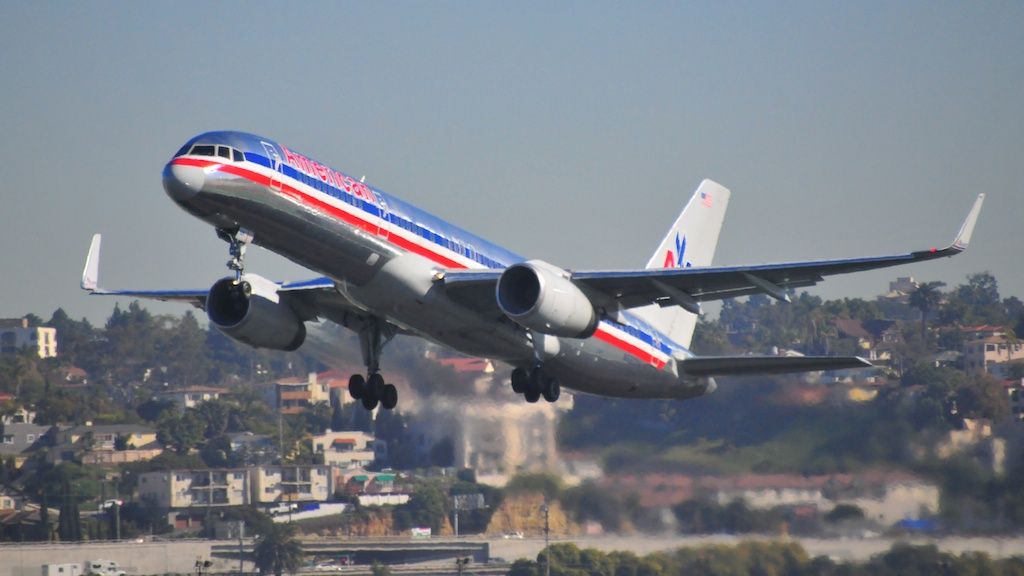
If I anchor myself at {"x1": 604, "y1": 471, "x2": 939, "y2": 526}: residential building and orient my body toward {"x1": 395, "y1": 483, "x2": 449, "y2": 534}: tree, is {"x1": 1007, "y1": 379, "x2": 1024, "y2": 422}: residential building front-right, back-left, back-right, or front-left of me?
back-right

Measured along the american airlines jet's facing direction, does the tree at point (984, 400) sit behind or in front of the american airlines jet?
behind

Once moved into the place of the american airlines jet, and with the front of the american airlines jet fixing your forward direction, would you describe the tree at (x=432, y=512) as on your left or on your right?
on your right

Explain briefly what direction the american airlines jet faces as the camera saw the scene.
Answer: facing the viewer and to the left of the viewer

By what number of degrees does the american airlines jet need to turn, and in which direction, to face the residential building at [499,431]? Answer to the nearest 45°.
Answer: approximately 135° to its right

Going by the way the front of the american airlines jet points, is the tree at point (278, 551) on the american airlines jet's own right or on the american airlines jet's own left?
on the american airlines jet's own right

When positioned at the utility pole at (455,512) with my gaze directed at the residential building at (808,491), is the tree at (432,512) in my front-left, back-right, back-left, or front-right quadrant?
back-left
